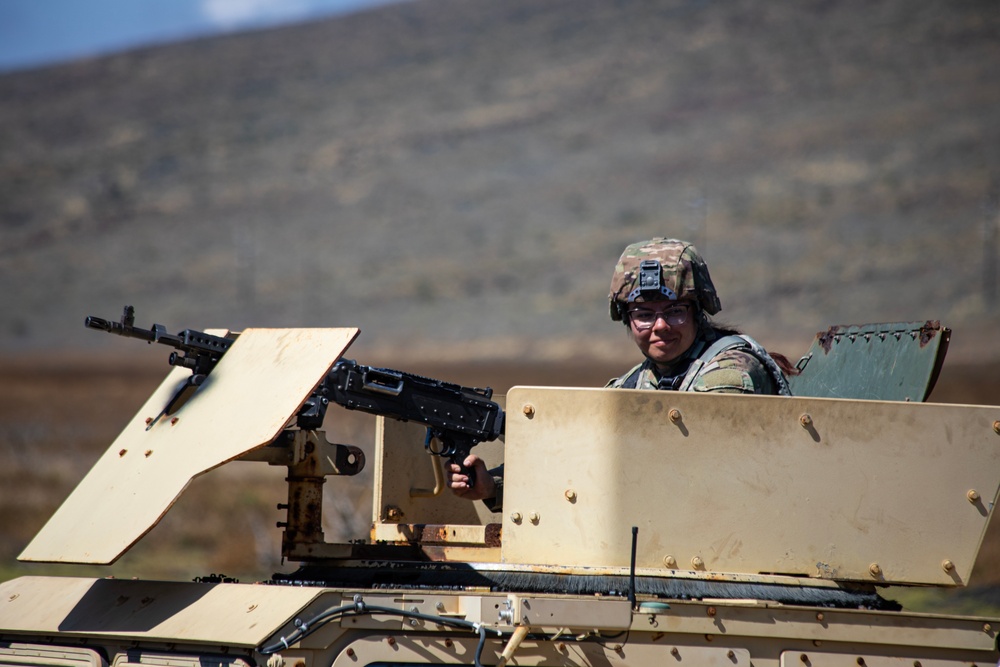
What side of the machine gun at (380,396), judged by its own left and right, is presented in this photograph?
left

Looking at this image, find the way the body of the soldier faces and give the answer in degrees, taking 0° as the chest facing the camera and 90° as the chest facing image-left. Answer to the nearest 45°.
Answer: approximately 45°
